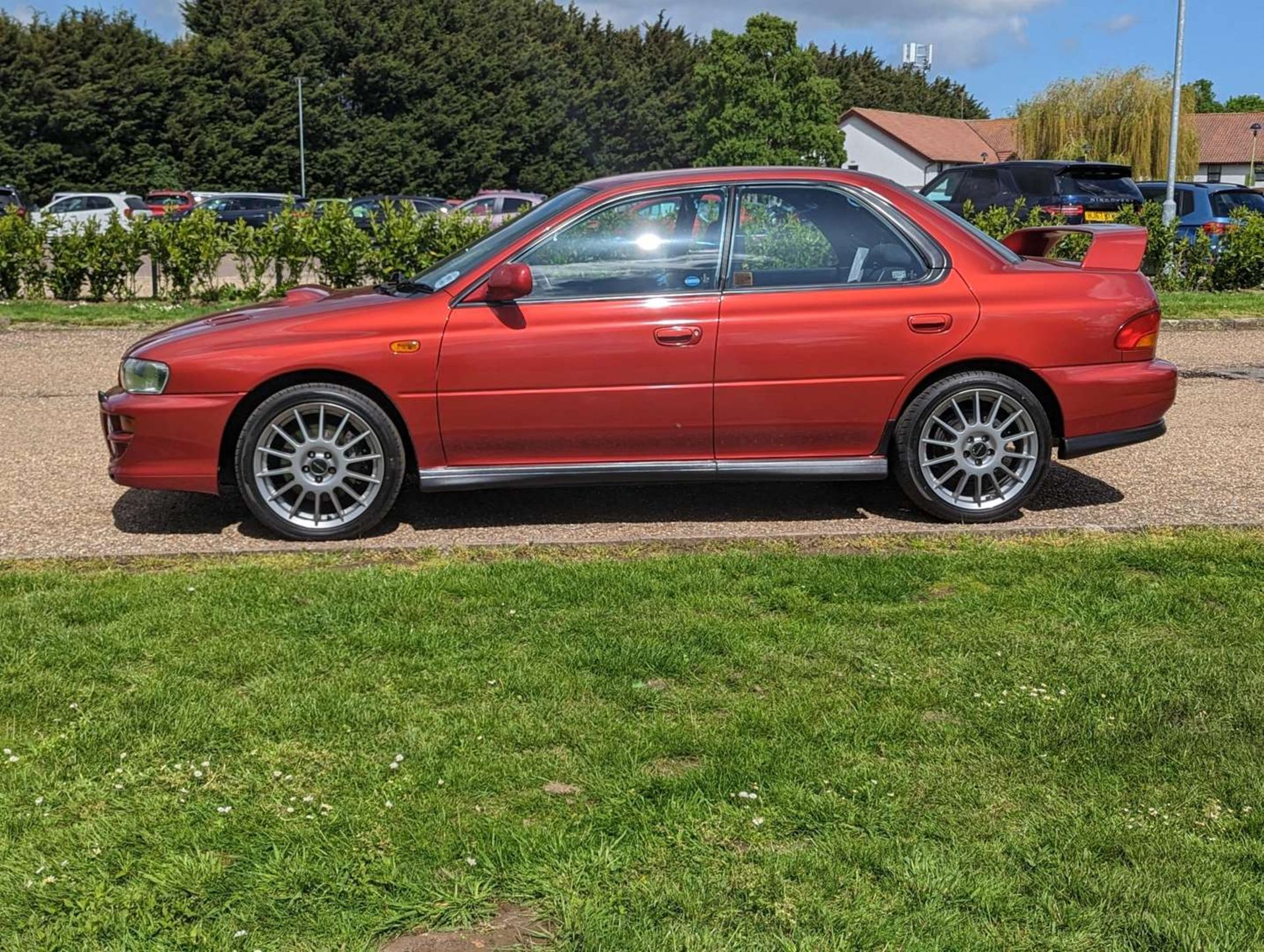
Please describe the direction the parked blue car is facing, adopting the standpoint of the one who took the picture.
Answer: facing away from the viewer and to the left of the viewer

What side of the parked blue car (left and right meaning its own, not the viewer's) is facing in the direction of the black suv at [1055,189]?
left

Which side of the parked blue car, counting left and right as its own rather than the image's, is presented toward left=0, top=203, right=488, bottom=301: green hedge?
left

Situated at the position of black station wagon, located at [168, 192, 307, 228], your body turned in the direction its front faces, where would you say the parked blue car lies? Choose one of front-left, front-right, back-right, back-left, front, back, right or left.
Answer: back-left

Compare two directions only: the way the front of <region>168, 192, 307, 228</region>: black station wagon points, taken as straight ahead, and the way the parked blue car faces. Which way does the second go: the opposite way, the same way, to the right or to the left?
to the right

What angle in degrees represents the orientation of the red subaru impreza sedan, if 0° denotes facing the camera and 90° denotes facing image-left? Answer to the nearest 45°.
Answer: approximately 90°

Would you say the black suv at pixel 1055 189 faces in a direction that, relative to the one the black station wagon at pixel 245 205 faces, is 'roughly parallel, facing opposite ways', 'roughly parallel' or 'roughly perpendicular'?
roughly perpendicular

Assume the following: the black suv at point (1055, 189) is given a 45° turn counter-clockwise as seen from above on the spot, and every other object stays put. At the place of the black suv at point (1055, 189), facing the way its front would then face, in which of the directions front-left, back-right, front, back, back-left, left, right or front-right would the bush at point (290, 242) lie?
front-left

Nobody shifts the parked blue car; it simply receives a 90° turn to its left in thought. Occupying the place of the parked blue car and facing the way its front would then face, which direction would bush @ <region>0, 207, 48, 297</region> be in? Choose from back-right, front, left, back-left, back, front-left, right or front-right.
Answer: front

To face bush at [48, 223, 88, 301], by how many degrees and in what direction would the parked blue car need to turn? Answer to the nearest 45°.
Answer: approximately 90° to its left

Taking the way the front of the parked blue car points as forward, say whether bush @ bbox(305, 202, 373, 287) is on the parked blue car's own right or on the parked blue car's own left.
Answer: on the parked blue car's own left

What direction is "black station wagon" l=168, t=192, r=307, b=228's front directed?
to the viewer's left

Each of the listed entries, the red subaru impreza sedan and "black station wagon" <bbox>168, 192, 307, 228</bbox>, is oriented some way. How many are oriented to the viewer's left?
2

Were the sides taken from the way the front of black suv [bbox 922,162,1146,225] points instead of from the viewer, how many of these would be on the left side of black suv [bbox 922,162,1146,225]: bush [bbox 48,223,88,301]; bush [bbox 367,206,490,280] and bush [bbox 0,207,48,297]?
3
